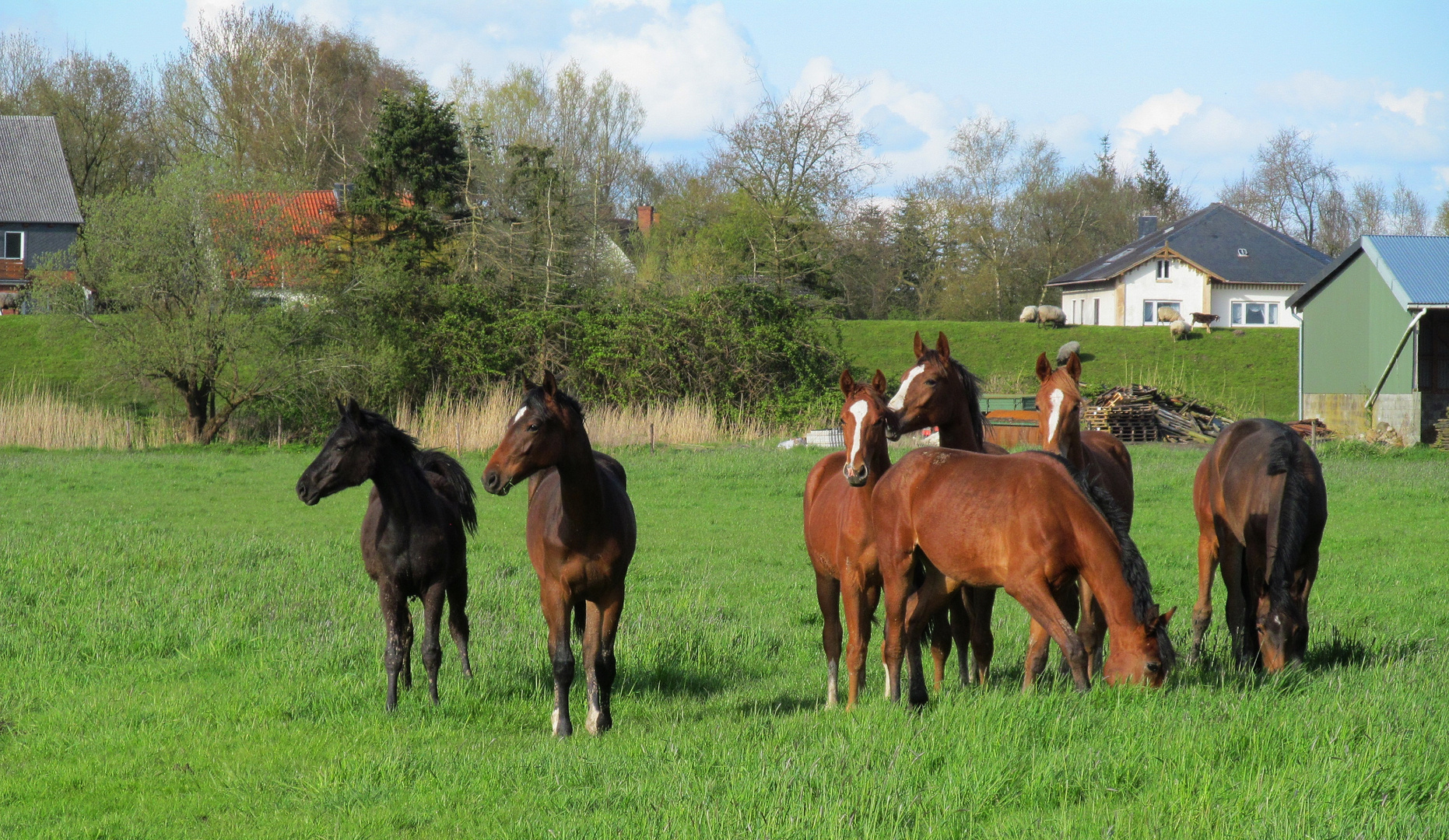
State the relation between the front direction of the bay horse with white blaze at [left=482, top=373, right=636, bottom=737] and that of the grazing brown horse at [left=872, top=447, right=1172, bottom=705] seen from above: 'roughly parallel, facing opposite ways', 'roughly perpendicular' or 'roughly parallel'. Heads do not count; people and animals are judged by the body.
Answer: roughly perpendicular

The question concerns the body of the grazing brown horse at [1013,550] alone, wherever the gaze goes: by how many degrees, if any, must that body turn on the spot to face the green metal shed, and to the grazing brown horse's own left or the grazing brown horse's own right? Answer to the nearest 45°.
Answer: approximately 90° to the grazing brown horse's own left

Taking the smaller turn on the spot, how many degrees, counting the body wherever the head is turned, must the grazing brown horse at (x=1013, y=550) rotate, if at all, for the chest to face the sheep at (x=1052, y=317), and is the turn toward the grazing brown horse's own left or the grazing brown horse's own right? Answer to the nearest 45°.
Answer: approximately 90° to the grazing brown horse's own left

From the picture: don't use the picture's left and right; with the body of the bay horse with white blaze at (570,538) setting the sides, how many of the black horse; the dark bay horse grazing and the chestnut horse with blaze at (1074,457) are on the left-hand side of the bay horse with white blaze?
2

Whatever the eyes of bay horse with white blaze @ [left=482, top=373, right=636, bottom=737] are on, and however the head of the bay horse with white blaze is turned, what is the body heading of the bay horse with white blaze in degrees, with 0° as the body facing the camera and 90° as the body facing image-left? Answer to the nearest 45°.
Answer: approximately 0°

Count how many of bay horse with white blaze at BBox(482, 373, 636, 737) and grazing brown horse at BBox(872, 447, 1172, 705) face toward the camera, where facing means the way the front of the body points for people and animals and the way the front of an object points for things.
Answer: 1

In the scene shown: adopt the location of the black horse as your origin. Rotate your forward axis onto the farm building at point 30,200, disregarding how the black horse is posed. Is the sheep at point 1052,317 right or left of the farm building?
right

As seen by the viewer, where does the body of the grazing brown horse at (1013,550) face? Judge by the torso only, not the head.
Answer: to the viewer's right

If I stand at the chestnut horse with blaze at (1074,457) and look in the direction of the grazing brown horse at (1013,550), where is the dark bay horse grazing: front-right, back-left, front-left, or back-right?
back-left
